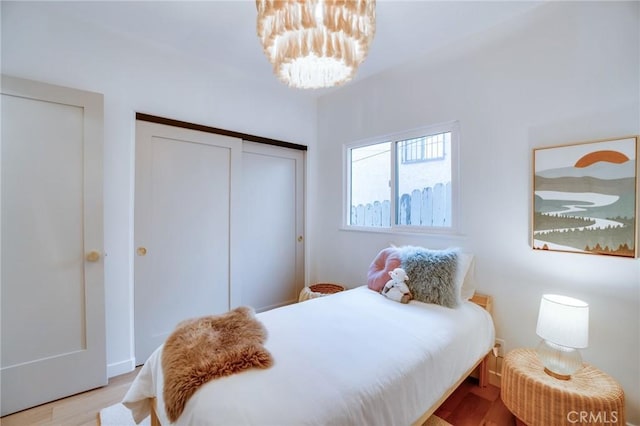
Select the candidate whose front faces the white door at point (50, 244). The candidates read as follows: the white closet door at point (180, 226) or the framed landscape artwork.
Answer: the framed landscape artwork

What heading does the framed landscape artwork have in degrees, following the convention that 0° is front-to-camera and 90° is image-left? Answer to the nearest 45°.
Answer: approximately 45°

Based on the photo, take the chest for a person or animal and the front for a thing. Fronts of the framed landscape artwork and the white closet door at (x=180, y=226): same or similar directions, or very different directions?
very different directions

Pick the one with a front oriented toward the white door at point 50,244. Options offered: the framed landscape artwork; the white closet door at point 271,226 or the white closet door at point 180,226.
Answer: the framed landscape artwork

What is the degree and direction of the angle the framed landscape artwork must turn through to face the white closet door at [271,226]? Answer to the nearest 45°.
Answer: approximately 45° to its right

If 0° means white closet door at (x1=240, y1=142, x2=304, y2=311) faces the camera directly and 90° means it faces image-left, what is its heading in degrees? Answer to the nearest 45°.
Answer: approximately 315°

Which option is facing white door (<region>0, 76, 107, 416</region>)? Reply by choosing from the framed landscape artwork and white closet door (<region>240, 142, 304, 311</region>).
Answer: the framed landscape artwork
